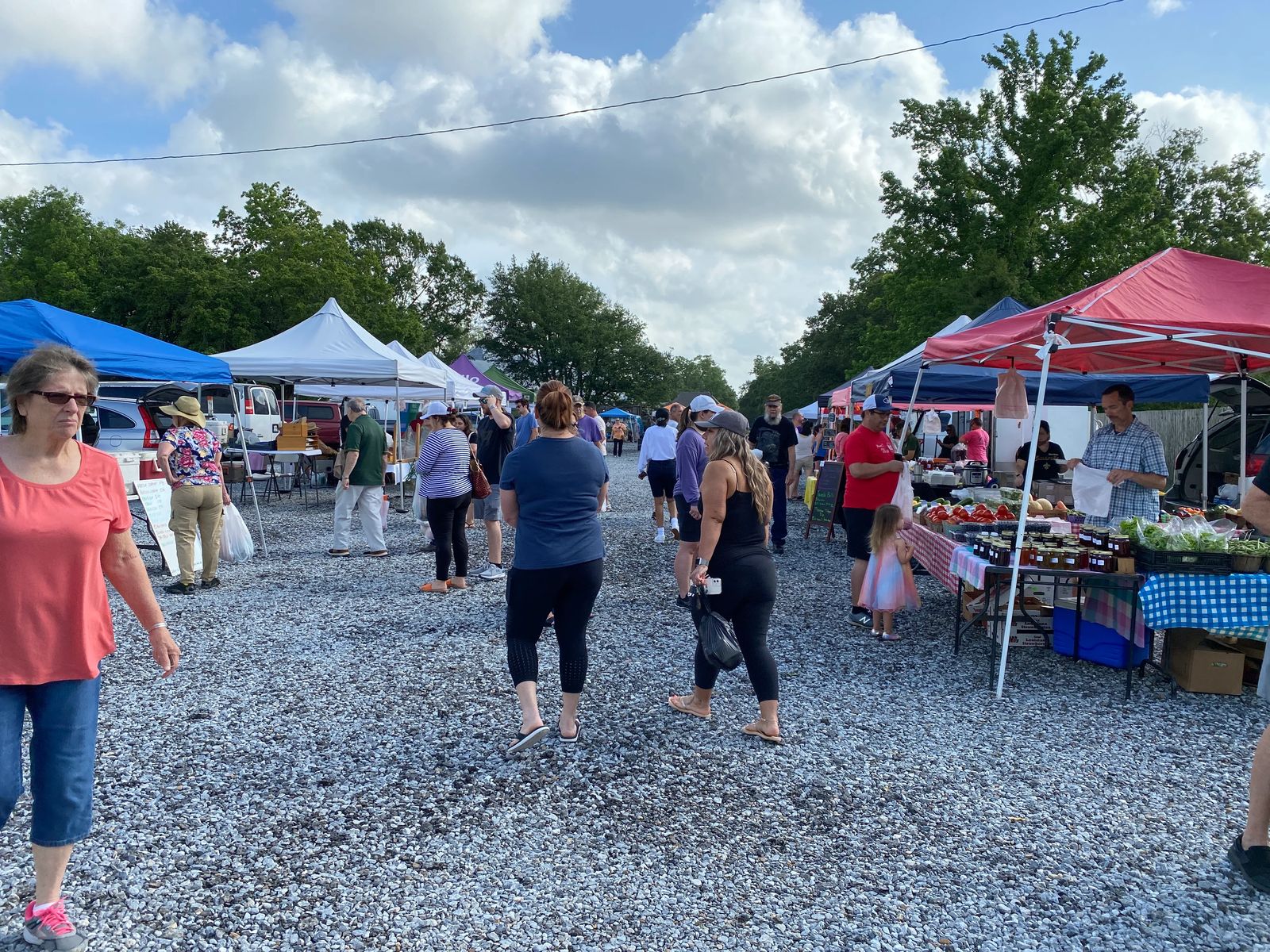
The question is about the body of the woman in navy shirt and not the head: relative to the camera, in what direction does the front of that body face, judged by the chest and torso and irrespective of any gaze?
away from the camera

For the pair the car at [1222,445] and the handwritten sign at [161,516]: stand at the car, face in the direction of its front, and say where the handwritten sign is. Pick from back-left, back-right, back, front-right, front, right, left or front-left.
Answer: back

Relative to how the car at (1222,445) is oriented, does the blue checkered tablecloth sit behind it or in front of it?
behind

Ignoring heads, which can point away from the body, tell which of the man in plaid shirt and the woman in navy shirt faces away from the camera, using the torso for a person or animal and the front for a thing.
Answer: the woman in navy shirt

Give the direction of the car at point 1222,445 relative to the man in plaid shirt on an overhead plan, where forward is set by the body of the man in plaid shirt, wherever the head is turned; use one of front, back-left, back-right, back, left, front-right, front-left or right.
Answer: back-right

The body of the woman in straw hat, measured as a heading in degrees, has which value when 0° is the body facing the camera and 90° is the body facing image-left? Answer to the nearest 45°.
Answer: approximately 135°

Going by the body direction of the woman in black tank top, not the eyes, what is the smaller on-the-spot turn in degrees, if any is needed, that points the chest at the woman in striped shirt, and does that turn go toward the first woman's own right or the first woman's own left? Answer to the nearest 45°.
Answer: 0° — they already face them

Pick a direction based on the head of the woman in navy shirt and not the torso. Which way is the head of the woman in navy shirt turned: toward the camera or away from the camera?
away from the camera

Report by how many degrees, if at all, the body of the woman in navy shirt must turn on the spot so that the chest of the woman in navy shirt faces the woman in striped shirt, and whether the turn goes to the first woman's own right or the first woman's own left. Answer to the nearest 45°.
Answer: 0° — they already face them
